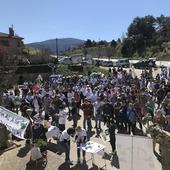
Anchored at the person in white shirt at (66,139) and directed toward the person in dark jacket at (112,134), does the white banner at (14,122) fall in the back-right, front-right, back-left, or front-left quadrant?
back-left

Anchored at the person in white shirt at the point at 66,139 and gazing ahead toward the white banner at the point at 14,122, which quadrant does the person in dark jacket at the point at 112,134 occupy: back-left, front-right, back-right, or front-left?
back-right
